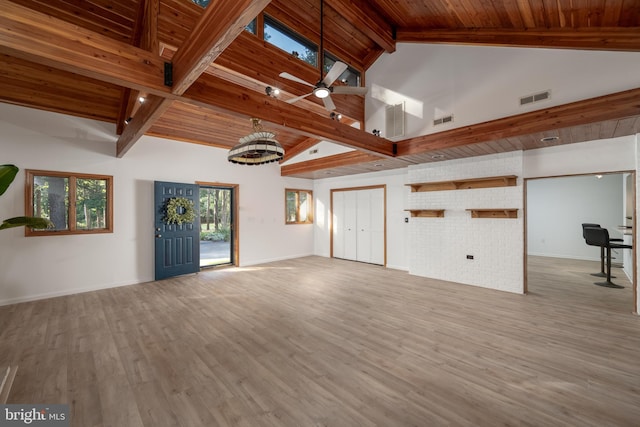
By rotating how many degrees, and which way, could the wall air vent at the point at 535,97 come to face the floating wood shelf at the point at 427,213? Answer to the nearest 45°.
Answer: approximately 90° to its right

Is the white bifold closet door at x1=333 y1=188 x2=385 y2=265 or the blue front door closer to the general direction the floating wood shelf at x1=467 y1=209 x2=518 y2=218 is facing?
the blue front door

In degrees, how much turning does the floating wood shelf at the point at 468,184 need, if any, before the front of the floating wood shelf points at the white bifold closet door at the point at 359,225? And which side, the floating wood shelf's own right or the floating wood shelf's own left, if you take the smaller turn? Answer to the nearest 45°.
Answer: approximately 45° to the floating wood shelf's own right

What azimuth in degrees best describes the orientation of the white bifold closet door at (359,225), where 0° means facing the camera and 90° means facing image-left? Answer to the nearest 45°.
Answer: approximately 45°

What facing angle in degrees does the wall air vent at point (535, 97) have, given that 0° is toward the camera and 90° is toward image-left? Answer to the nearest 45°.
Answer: approximately 45°

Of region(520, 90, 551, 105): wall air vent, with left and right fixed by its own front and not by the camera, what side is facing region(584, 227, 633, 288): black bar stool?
back

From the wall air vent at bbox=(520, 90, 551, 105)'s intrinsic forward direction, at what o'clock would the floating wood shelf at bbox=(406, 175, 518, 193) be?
The floating wood shelf is roughly at 3 o'clock from the wall air vent.

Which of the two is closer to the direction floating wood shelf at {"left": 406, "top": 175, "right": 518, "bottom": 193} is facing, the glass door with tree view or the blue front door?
the blue front door
